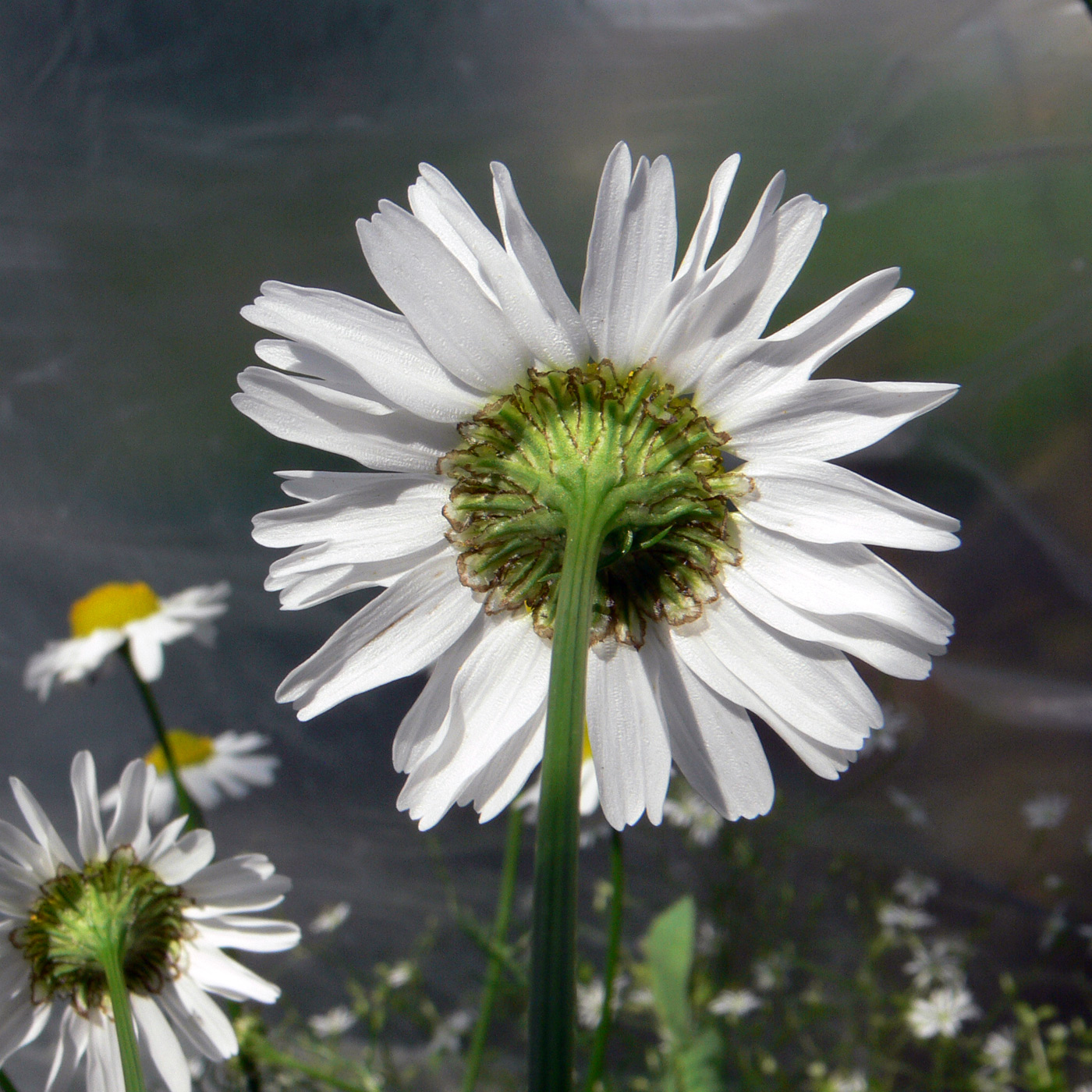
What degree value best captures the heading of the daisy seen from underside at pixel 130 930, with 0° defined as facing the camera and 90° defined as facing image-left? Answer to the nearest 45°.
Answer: approximately 180°

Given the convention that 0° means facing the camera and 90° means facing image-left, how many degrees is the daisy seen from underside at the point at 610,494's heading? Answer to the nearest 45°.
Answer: approximately 180°

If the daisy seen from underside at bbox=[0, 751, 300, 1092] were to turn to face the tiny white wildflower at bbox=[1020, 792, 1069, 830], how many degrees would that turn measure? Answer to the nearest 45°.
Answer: approximately 90° to its right

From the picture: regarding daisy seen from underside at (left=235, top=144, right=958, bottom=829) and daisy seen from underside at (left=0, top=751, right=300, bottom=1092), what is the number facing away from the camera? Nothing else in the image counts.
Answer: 2
